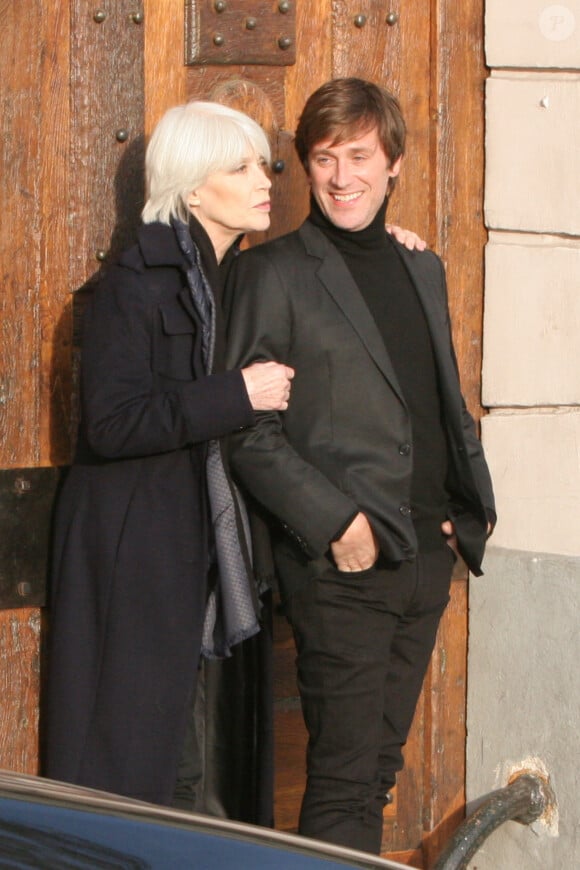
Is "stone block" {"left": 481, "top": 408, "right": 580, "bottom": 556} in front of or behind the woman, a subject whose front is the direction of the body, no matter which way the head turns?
in front

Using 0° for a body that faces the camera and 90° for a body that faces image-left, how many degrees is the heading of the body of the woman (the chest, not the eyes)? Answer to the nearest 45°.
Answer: approximately 270°

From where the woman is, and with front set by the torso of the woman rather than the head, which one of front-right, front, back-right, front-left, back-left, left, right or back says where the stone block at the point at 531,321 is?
front-left

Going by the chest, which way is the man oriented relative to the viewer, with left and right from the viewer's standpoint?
facing the viewer and to the right of the viewer

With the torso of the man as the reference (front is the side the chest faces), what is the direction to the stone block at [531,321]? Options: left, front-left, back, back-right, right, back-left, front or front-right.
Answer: left

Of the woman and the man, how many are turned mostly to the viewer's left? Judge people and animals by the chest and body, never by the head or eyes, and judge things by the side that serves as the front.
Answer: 0

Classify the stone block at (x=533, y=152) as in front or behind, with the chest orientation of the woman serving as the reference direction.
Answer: in front

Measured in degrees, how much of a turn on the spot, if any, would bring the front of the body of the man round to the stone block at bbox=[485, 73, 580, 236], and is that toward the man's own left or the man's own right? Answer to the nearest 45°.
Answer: approximately 90° to the man's own left

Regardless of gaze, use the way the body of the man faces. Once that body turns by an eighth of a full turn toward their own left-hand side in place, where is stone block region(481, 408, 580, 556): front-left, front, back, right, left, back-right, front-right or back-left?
front-left
